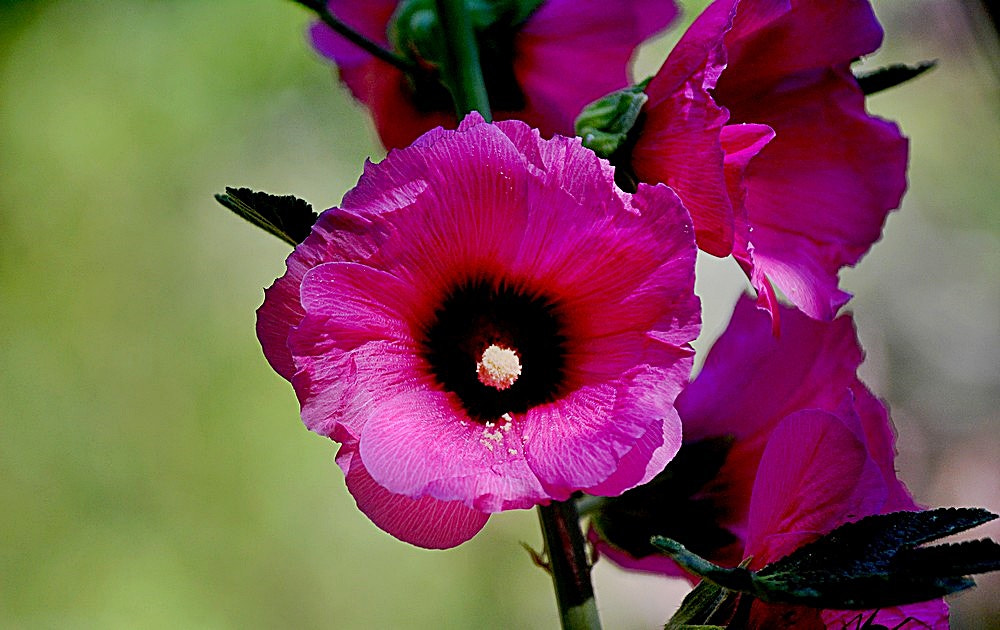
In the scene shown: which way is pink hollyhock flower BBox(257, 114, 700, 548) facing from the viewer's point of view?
toward the camera
